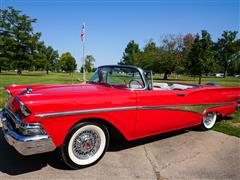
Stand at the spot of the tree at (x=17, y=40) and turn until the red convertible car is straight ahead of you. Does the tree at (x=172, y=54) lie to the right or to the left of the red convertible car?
left

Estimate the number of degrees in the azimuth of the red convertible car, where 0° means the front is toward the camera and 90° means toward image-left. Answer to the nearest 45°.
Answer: approximately 45°

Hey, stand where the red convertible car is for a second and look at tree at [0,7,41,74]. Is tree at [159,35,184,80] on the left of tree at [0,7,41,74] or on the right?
right

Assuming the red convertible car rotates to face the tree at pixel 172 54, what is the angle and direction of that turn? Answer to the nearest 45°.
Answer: approximately 135° to its right

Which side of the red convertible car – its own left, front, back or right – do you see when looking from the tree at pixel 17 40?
right

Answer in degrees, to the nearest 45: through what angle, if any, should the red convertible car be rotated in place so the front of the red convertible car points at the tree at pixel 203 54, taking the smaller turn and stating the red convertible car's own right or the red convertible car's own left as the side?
approximately 180°
